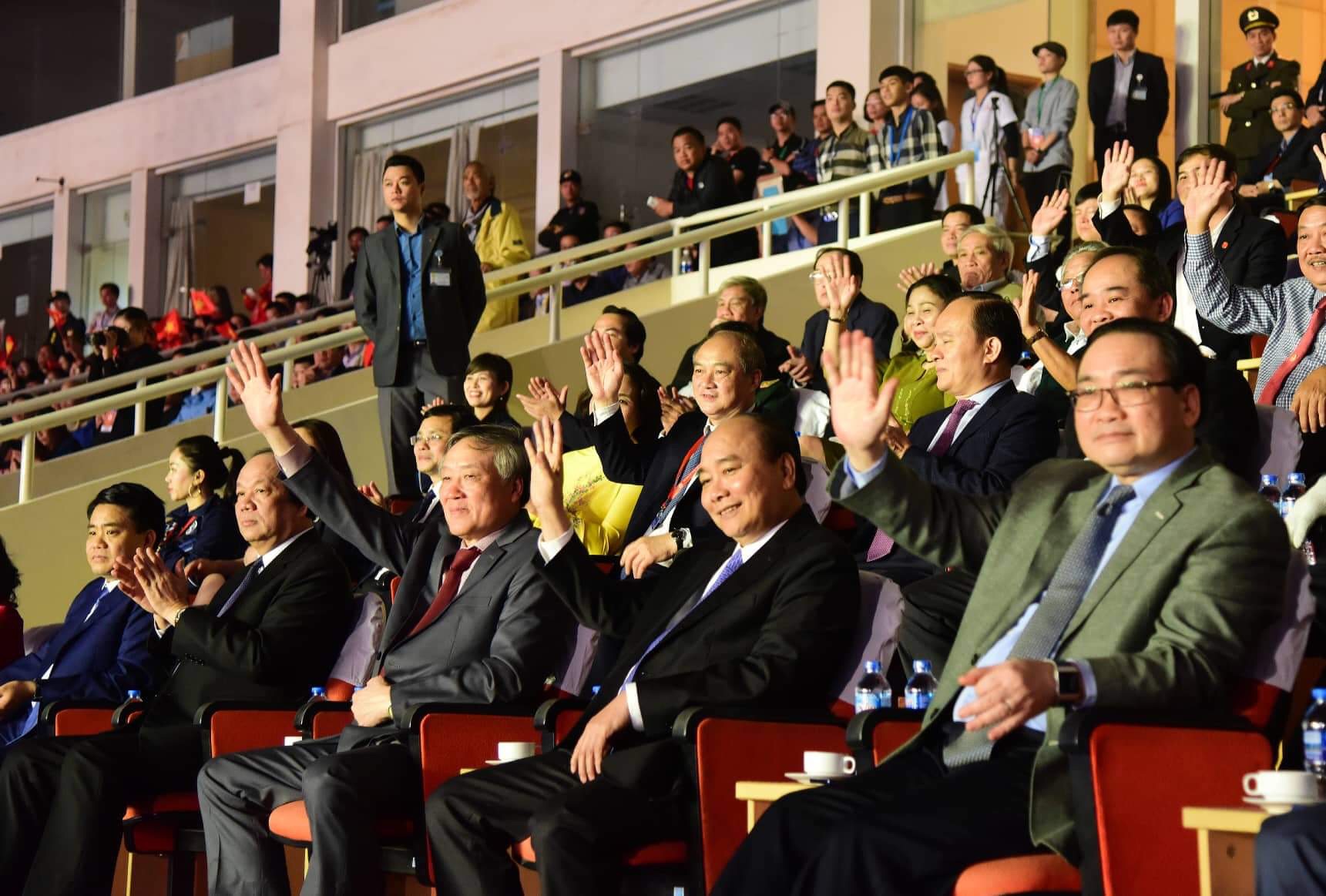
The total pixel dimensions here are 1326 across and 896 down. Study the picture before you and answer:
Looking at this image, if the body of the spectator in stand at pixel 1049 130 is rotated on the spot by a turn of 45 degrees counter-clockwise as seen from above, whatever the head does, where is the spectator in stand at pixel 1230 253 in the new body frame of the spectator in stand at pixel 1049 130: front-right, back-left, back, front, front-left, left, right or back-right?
front

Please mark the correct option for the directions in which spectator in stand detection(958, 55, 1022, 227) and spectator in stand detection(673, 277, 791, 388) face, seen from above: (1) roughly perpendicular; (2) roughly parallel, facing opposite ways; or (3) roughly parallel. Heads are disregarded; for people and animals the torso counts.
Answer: roughly parallel

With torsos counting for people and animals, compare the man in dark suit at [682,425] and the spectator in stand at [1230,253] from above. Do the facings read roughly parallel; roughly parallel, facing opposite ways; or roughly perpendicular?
roughly parallel

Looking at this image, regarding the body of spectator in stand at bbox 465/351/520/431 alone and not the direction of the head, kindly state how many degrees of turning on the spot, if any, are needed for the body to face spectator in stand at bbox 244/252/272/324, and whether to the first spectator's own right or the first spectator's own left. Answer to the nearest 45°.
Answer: approximately 135° to the first spectator's own right

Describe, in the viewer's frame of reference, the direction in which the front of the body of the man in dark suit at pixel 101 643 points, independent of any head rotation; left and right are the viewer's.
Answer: facing the viewer and to the left of the viewer

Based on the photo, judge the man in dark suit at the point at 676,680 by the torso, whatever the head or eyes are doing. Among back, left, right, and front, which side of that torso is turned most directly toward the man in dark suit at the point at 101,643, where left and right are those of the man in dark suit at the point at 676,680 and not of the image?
right

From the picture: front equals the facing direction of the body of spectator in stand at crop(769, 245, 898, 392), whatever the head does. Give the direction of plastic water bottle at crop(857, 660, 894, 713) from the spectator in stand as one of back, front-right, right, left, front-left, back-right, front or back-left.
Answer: front-left

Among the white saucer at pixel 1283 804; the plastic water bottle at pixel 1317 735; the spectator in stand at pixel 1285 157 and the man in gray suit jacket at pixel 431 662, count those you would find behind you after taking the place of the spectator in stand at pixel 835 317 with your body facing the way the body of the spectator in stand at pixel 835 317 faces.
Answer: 1

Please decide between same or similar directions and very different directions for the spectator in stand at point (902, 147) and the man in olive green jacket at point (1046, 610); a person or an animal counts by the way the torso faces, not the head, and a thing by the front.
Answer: same or similar directions

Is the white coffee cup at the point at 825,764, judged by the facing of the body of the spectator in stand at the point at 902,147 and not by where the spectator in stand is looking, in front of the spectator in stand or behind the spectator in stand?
in front

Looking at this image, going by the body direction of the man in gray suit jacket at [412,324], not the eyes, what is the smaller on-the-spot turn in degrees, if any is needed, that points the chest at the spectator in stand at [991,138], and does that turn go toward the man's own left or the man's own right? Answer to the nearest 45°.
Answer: approximately 135° to the man's own left

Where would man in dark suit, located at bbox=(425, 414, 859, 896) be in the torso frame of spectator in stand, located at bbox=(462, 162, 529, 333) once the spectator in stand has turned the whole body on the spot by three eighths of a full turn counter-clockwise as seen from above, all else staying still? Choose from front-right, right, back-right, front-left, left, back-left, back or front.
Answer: right

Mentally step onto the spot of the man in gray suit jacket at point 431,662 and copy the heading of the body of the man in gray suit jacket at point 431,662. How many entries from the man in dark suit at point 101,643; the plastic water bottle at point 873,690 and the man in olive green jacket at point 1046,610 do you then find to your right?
1

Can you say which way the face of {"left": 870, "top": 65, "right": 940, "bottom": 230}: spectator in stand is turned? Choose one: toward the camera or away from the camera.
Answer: toward the camera

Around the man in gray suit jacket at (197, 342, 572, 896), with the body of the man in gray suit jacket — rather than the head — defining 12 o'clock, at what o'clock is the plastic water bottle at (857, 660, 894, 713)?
The plastic water bottle is roughly at 9 o'clock from the man in gray suit jacket.

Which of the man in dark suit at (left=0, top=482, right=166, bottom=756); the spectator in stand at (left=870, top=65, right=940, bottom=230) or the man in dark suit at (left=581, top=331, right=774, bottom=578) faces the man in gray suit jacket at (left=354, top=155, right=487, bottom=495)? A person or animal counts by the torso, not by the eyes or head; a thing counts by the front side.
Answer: the spectator in stand

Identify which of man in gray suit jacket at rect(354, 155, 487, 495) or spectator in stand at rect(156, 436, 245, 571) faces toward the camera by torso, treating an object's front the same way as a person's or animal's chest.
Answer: the man in gray suit jacket
